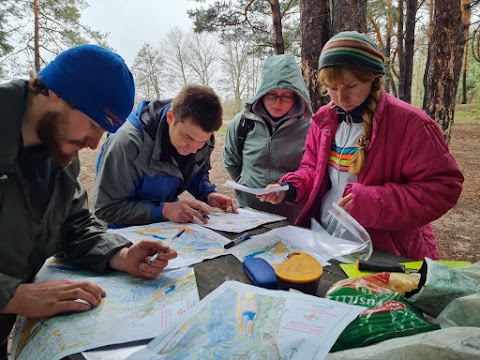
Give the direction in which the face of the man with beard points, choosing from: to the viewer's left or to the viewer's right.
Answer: to the viewer's right

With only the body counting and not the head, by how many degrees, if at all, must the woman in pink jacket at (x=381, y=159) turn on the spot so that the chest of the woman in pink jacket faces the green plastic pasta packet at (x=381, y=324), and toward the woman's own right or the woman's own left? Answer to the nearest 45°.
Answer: approximately 45° to the woman's own left

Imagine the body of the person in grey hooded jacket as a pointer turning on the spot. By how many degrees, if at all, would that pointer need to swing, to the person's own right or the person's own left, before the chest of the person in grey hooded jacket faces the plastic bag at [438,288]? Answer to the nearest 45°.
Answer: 0° — they already face it

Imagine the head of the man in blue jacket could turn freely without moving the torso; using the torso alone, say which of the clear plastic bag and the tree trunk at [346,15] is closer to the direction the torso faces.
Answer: the clear plastic bag

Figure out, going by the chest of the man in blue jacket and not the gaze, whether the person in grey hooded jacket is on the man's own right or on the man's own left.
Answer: on the man's own left

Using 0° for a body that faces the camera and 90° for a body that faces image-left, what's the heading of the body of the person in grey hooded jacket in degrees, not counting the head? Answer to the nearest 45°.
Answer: approximately 0°

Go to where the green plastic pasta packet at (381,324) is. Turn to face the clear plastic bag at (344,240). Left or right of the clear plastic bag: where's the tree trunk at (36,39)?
left

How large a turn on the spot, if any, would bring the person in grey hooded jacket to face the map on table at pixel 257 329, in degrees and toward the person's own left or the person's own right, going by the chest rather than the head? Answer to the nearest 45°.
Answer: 0° — they already face it
